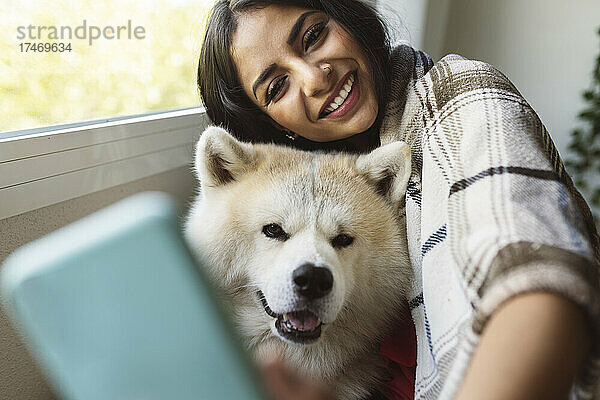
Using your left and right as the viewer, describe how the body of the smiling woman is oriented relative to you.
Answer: facing the viewer and to the left of the viewer

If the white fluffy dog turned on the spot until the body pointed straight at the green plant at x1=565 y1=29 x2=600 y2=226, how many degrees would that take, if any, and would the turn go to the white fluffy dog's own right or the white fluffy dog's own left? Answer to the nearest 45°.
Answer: approximately 135° to the white fluffy dog's own left

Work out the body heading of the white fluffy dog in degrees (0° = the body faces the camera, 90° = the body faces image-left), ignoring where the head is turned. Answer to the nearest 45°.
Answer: approximately 0°
